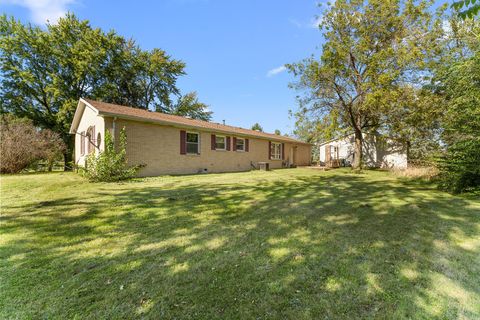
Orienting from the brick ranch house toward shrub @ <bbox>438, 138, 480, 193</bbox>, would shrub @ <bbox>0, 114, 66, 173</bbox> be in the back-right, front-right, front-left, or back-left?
back-right

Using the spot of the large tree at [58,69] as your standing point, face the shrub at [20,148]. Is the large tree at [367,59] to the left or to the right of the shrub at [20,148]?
left
